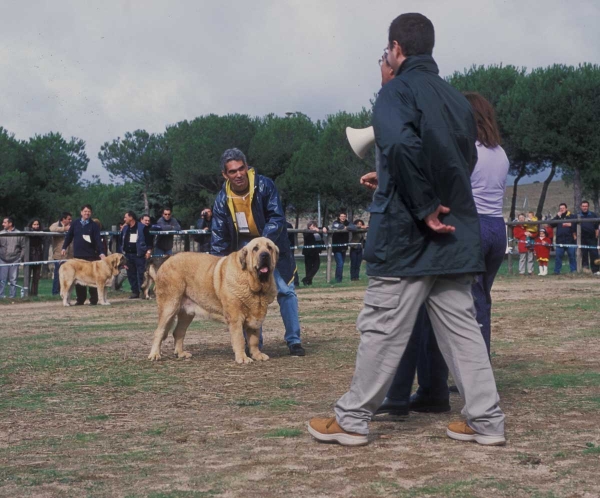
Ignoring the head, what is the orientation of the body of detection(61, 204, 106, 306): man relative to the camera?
toward the camera

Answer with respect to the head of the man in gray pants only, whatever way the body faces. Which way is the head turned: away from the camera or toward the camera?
away from the camera

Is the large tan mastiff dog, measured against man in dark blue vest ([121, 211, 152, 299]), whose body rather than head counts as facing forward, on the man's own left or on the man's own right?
on the man's own left

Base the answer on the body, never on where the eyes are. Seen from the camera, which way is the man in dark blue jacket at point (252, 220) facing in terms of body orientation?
toward the camera

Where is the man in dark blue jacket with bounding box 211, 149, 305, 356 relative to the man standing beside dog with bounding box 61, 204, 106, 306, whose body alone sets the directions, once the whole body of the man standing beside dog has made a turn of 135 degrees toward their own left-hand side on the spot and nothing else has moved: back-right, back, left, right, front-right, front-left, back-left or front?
back-right

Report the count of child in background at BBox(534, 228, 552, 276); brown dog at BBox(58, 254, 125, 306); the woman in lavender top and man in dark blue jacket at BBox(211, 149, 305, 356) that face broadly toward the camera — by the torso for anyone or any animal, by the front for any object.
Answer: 2

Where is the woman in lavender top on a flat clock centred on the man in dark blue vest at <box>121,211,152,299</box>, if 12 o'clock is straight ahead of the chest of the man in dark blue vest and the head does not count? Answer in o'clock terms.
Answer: The woman in lavender top is roughly at 10 o'clock from the man in dark blue vest.

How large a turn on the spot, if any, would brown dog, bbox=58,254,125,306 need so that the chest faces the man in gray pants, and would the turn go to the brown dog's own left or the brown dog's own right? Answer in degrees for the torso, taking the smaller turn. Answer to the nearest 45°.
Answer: approximately 90° to the brown dog's own right

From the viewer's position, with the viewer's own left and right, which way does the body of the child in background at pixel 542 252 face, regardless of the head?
facing the viewer

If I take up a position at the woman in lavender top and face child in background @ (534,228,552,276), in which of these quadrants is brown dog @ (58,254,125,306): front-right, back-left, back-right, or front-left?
front-left

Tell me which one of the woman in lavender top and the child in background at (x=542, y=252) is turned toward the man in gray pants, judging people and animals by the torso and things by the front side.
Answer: the child in background

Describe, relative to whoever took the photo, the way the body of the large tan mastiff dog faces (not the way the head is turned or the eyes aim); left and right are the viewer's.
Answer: facing the viewer and to the right of the viewer

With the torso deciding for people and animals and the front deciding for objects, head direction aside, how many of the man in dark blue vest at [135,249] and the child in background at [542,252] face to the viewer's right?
0

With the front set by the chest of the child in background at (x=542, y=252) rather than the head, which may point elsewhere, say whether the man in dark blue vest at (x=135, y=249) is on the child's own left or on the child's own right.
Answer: on the child's own right

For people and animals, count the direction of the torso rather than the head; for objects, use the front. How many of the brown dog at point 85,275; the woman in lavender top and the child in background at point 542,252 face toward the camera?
1

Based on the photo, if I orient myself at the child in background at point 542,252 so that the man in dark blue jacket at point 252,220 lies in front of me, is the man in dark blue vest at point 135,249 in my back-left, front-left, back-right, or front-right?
front-right
